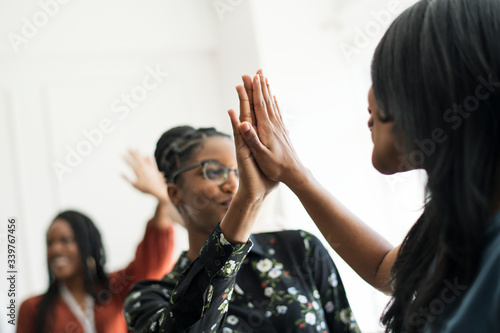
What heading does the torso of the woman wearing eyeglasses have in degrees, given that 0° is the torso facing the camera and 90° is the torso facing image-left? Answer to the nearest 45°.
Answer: approximately 315°

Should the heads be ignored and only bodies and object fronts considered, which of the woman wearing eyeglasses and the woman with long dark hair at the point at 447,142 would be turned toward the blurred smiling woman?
the woman with long dark hair

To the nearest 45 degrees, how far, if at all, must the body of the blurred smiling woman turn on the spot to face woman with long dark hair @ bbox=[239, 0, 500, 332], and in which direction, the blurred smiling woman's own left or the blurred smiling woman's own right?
approximately 45° to the blurred smiling woman's own left

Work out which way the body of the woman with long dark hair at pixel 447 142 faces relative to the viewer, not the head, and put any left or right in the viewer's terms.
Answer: facing away from the viewer and to the left of the viewer

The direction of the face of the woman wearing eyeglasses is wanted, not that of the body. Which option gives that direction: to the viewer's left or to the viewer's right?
to the viewer's right

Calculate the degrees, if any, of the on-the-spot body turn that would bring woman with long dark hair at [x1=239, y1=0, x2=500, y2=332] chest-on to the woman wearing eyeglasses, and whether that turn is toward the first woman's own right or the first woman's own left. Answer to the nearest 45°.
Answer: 0° — they already face them

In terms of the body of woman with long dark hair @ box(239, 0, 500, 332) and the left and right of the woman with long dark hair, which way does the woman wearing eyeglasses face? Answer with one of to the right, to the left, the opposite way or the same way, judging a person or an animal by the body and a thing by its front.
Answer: the opposite way

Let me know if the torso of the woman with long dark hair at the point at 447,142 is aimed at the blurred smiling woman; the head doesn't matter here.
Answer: yes

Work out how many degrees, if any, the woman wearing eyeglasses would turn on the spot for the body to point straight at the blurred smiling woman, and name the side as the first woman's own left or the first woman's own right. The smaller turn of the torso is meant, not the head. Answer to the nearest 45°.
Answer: approximately 180°

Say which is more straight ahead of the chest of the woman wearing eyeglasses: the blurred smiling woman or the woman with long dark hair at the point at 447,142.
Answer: the woman with long dark hair

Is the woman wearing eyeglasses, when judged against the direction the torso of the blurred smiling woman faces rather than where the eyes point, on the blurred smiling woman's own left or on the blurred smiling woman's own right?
on the blurred smiling woman's own left
